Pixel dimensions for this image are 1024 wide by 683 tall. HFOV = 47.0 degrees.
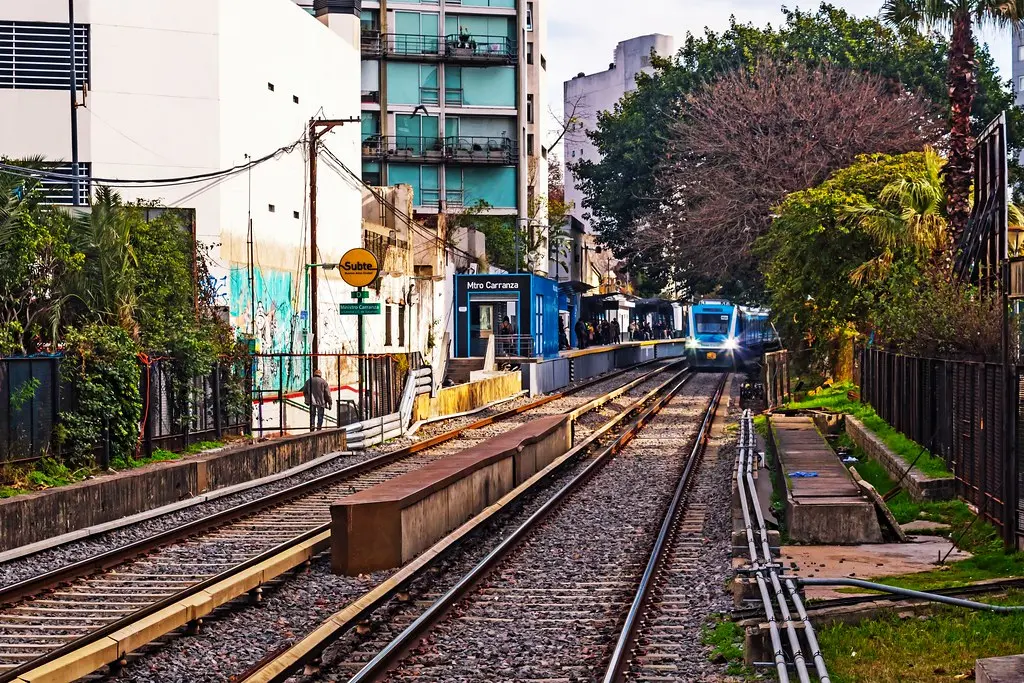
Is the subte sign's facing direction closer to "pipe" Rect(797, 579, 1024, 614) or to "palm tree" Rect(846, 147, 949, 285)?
the pipe

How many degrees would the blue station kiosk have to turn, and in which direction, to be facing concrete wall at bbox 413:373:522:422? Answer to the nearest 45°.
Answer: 0° — it already faces it

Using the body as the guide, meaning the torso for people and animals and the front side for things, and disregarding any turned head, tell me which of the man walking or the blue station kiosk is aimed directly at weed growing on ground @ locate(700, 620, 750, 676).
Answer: the blue station kiosk
